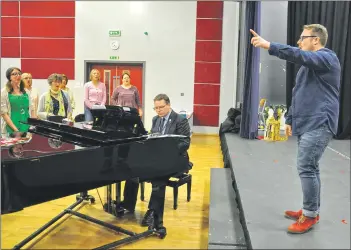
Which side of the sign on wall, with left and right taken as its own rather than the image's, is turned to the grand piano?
front

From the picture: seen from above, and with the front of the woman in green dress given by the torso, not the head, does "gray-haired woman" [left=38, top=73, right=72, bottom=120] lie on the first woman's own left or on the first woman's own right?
on the first woman's own left

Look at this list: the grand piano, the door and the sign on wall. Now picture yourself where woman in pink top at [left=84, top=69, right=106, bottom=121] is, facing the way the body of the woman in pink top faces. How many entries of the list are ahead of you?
1

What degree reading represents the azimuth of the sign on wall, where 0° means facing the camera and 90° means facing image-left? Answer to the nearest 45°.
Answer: approximately 0°

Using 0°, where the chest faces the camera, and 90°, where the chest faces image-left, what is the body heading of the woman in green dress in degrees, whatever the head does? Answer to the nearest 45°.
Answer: approximately 315°

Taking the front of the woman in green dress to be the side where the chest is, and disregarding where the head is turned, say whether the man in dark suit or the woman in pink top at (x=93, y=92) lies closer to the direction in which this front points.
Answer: the man in dark suit

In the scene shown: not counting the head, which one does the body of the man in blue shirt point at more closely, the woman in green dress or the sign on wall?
the woman in green dress

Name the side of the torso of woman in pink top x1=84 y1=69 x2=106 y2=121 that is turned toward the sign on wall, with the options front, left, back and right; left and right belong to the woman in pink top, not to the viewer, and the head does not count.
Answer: back

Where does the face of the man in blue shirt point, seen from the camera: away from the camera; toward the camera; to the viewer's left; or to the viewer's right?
to the viewer's left

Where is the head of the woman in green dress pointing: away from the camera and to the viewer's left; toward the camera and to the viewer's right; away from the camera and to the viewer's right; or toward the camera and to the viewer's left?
toward the camera and to the viewer's right

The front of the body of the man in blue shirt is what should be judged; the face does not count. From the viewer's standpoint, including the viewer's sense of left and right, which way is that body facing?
facing to the left of the viewer
